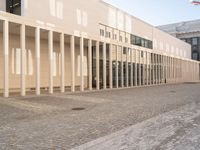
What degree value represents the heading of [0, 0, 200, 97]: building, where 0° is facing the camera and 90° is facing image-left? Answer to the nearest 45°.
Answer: approximately 315°
